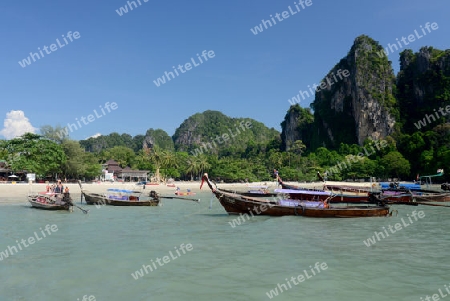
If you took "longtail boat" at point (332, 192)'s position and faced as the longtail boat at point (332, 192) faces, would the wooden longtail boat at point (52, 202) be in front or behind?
in front

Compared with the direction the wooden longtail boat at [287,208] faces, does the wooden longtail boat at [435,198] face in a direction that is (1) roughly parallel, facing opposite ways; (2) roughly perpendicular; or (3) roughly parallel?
roughly parallel

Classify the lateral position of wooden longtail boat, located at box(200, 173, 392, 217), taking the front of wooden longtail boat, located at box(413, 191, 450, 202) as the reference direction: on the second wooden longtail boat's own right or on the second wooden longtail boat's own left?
on the second wooden longtail boat's own left

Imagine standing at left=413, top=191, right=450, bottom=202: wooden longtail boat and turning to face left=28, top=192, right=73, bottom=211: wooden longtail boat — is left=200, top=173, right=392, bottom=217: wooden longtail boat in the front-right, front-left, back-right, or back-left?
front-left

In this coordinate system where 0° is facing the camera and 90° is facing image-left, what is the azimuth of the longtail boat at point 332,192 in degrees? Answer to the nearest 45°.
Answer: approximately 90°

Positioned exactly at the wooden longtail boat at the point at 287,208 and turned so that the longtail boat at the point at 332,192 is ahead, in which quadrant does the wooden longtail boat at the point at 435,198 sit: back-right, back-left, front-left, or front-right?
front-right

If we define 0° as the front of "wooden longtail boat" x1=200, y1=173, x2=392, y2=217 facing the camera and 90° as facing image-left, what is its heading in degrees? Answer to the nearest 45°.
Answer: approximately 90°

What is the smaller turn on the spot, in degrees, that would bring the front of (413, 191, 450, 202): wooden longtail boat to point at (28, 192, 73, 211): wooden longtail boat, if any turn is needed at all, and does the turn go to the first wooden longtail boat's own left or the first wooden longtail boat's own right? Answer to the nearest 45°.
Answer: approximately 45° to the first wooden longtail boat's own left

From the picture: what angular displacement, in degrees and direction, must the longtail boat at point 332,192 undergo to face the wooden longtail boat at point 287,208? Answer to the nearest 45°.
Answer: approximately 90° to its left

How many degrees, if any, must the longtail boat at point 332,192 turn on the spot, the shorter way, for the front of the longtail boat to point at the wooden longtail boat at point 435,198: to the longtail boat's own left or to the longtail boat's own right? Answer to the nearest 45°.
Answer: approximately 135° to the longtail boat's own right

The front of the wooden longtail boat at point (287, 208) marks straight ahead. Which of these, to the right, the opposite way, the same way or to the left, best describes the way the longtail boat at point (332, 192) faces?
the same way

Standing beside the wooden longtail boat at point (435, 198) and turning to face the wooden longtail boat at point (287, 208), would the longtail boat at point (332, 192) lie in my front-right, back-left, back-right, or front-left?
front-right

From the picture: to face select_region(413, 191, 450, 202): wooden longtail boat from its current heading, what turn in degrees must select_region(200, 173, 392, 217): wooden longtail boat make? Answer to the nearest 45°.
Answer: approximately 135° to its right

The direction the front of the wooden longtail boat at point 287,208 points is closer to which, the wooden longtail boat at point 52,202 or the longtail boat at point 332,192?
the wooden longtail boat

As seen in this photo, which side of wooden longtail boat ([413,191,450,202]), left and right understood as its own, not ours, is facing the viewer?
left

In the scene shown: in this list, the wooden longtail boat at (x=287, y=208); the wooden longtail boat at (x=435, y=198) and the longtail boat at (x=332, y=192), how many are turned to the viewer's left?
3

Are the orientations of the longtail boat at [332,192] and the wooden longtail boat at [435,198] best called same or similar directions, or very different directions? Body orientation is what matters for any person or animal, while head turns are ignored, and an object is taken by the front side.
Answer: same or similar directions
